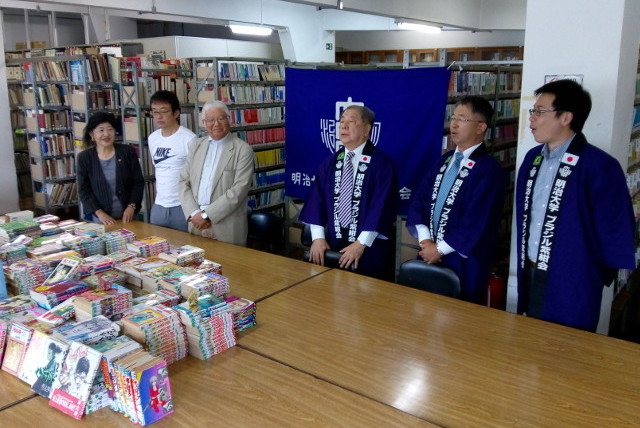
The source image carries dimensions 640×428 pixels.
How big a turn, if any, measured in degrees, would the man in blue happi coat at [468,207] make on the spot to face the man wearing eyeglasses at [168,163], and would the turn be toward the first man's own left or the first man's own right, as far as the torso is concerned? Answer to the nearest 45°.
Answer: approximately 45° to the first man's own right

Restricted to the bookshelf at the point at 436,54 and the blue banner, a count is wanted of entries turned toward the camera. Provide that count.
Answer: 2

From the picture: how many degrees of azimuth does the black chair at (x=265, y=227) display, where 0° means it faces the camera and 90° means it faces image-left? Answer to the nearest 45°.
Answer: approximately 45°

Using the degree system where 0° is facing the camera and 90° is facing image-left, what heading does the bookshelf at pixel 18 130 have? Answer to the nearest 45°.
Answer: approximately 315°

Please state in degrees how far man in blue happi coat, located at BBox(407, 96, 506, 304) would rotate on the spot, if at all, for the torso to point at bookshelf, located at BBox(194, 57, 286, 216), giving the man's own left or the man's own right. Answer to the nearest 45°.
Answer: approximately 90° to the man's own right

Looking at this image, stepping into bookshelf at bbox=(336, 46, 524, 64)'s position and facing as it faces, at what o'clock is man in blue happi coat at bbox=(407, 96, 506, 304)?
The man in blue happi coat is roughly at 12 o'clock from the bookshelf.

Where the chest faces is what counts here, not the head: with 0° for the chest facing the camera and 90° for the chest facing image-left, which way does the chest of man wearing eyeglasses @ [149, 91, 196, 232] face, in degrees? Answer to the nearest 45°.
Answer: approximately 45°

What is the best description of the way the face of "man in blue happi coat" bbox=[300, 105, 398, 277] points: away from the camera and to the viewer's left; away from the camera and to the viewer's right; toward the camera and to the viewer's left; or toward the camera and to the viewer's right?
toward the camera and to the viewer's left

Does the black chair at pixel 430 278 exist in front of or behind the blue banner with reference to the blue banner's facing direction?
in front

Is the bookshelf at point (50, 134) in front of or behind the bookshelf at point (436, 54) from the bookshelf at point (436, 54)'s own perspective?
in front

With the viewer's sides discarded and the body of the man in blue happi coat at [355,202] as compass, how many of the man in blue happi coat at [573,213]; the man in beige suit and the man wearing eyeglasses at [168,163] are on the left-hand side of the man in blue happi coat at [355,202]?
1

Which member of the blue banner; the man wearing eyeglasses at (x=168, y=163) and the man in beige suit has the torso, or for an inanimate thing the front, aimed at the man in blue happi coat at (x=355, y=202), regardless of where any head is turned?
the blue banner

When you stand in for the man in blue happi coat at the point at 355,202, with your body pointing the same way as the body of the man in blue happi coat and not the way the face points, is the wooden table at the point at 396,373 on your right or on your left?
on your left
